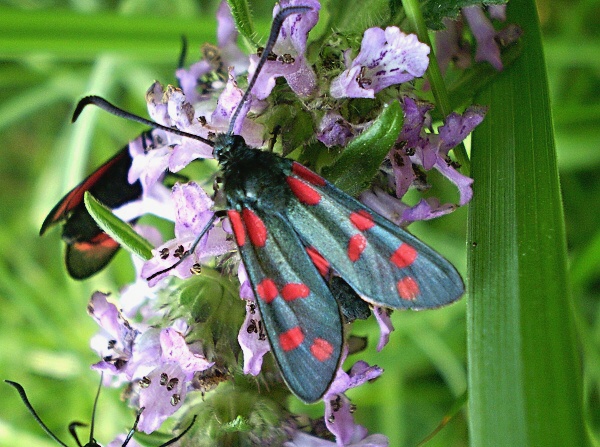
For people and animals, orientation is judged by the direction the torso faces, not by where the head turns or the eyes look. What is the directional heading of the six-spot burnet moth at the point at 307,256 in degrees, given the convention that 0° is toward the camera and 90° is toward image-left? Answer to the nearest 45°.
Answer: approximately 135°
